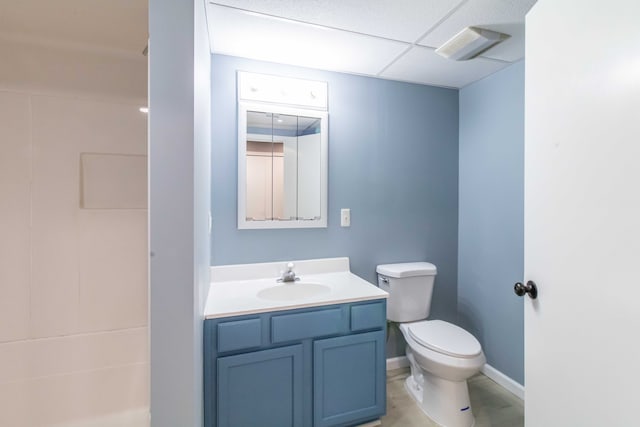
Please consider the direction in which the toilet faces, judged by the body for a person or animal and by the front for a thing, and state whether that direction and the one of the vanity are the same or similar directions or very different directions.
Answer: same or similar directions

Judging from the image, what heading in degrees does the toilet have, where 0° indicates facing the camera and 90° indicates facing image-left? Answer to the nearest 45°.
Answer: approximately 315°

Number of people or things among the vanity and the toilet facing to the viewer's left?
0

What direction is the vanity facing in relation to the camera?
toward the camera

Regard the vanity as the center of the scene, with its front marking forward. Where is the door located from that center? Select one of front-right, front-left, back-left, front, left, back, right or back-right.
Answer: front-left

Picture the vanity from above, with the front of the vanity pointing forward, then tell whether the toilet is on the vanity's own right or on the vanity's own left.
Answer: on the vanity's own left

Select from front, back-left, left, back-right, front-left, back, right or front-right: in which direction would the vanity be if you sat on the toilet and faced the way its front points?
right
